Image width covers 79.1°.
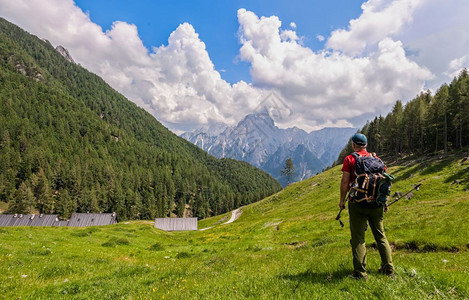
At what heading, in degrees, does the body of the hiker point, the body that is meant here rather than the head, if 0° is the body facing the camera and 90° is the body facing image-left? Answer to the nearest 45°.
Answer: approximately 135°
